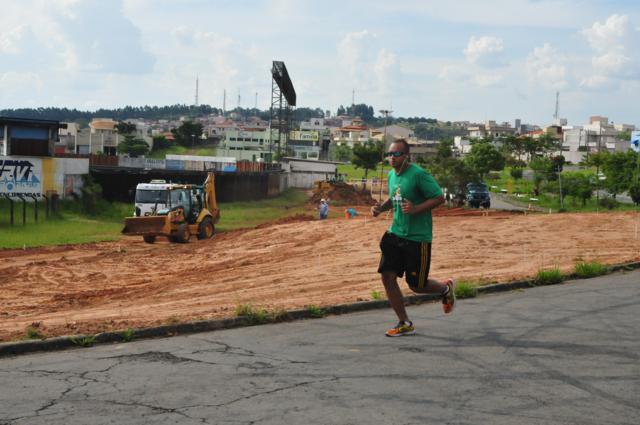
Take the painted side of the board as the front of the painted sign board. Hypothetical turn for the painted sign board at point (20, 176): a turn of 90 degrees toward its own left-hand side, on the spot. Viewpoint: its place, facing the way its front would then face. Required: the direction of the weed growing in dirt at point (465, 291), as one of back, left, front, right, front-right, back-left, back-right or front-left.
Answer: right

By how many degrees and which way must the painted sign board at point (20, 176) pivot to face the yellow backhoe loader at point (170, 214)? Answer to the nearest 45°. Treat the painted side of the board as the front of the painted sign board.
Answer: approximately 45° to its left

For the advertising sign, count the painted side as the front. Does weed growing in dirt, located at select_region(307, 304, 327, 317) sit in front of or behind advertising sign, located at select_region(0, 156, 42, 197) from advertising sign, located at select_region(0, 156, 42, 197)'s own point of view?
in front

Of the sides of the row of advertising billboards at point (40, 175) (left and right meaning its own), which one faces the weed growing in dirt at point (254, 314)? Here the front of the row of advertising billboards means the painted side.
front

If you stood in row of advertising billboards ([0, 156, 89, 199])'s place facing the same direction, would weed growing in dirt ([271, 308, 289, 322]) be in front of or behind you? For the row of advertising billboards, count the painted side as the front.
in front

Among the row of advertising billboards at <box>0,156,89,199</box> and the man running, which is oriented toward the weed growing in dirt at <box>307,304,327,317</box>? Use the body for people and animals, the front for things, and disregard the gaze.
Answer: the row of advertising billboards

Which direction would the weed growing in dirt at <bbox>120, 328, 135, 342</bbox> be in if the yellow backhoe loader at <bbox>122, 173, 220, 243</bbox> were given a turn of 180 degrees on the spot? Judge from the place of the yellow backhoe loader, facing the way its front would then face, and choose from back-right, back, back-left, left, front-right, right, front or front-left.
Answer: back-right

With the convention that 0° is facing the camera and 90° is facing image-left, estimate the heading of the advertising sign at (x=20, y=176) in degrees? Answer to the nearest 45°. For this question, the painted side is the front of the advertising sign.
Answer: approximately 0°

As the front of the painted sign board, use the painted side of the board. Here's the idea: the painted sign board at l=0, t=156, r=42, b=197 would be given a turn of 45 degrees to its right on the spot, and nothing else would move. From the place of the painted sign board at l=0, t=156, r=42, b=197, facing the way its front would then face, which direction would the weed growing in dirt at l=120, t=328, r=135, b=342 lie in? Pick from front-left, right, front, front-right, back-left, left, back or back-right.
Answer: front-left

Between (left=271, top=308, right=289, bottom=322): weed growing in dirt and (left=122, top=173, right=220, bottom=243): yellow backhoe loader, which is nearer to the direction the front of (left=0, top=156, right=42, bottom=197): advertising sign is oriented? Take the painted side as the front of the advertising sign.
the weed growing in dirt

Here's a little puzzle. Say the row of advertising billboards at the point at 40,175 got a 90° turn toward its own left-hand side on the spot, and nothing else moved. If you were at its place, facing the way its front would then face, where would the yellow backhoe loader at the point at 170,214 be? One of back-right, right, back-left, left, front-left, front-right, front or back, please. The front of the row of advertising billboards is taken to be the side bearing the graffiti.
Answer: front-right

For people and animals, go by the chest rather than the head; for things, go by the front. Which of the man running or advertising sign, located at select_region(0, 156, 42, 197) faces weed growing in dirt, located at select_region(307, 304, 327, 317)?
the advertising sign

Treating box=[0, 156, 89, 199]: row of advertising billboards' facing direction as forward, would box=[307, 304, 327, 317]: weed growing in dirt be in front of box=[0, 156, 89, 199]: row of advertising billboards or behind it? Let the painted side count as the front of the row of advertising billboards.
in front
